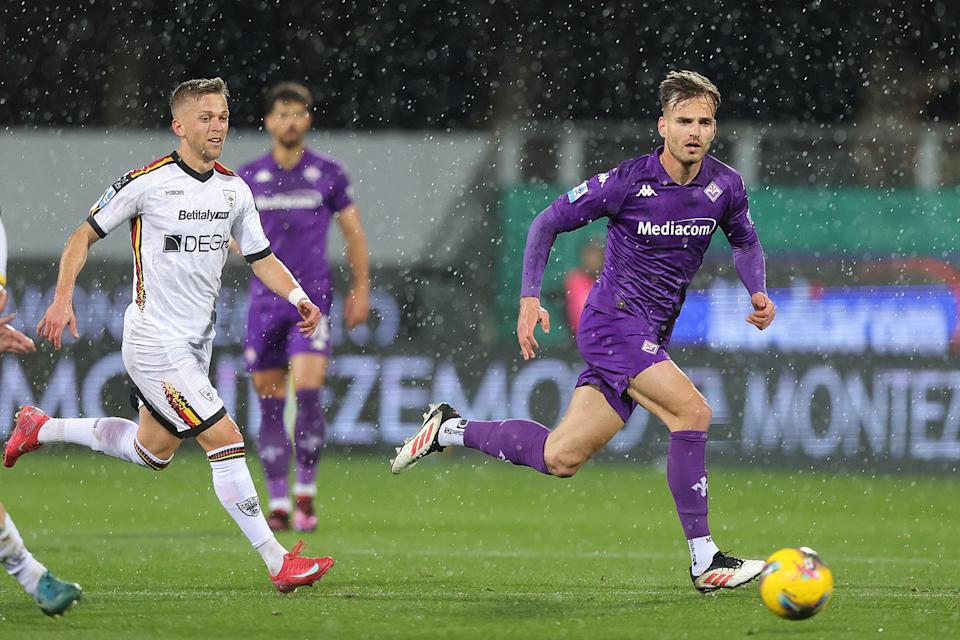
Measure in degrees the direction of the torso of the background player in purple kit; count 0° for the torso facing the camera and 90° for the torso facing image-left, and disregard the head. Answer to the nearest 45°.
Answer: approximately 0°

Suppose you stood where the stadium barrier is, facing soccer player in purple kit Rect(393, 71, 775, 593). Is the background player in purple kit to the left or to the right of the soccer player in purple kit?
right

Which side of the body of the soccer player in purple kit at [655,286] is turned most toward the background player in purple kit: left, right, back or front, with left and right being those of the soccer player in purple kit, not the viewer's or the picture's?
back

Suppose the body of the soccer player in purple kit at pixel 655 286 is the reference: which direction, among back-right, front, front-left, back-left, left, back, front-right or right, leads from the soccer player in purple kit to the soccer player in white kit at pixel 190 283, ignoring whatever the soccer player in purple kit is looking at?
back-right

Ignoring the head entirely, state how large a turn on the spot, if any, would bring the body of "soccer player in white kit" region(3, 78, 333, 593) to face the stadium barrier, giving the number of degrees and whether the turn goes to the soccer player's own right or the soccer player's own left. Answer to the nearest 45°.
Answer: approximately 90° to the soccer player's own left

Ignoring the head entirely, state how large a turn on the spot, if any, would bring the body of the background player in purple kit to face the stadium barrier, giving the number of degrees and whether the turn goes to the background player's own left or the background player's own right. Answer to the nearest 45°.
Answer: approximately 135° to the background player's own left

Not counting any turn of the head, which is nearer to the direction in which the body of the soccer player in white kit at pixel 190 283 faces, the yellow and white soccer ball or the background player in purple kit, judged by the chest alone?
the yellow and white soccer ball
